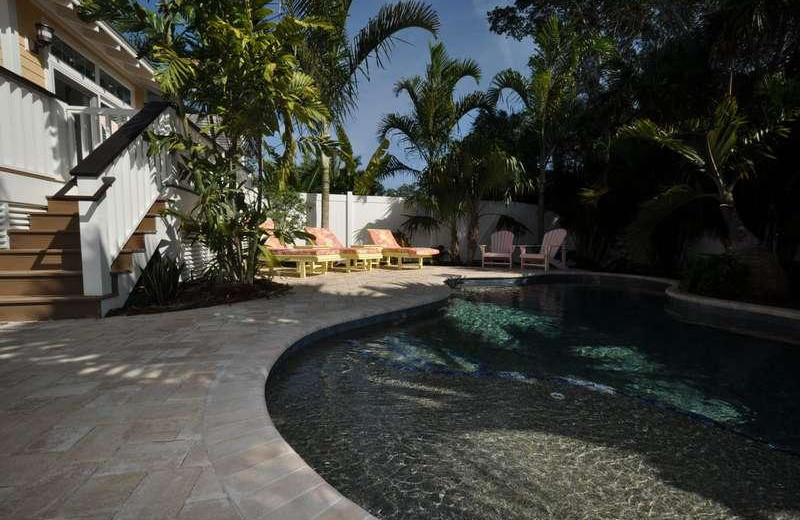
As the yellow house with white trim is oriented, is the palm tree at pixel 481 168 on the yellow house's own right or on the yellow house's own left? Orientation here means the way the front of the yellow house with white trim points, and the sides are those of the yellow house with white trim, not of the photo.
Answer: on the yellow house's own left

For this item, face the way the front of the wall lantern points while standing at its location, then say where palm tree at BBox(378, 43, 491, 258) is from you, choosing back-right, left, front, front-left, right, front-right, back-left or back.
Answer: front-left

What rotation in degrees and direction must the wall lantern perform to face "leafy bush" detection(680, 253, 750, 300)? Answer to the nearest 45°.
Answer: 0° — it already faces it

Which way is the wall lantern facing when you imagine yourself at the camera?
facing the viewer and to the right of the viewer

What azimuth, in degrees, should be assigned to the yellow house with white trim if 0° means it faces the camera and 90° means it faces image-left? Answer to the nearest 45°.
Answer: approximately 315°

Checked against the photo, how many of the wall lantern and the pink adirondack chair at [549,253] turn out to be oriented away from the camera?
0

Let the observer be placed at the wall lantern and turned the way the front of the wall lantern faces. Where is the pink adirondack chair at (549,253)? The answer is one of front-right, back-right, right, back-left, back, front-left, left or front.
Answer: front-left

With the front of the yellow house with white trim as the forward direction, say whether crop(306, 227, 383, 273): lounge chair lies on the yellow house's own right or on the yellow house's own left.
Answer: on the yellow house's own left

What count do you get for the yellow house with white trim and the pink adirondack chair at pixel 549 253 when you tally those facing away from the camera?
0

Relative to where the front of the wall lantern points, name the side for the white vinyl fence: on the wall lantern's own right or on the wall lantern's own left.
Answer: on the wall lantern's own left

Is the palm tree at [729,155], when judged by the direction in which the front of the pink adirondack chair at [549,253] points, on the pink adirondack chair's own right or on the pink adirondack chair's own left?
on the pink adirondack chair's own left
